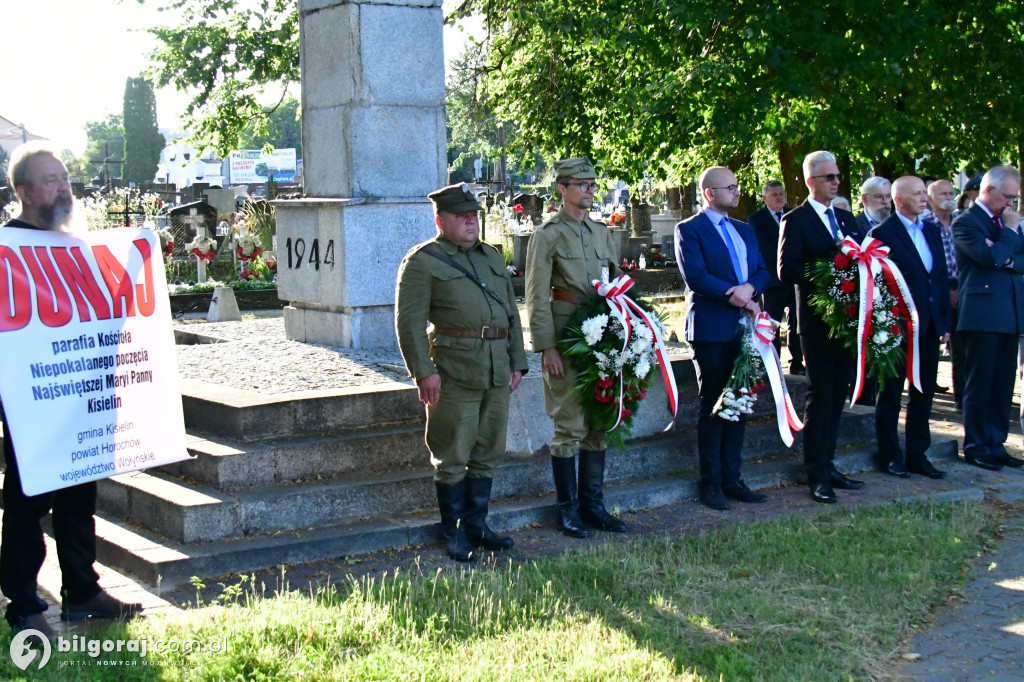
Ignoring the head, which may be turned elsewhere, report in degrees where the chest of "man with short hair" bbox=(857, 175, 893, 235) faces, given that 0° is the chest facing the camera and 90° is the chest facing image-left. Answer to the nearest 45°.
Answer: approximately 315°

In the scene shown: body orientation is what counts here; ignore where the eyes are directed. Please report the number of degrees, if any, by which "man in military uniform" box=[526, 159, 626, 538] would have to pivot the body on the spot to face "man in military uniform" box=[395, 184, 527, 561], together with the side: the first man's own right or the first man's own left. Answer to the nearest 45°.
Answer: approximately 90° to the first man's own right

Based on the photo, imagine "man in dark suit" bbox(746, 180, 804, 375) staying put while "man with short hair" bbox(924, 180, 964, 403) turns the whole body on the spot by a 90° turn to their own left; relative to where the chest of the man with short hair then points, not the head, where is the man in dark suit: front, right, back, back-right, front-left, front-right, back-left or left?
back-left

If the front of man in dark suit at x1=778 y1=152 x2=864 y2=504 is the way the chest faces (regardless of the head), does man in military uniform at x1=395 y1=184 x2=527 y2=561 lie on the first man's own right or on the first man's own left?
on the first man's own right

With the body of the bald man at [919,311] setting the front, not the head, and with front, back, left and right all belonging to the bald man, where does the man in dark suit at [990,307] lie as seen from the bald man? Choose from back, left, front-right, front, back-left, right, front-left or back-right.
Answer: left

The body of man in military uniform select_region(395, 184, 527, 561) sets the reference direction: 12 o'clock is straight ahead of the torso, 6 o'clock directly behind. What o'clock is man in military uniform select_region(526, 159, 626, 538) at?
man in military uniform select_region(526, 159, 626, 538) is roughly at 9 o'clock from man in military uniform select_region(395, 184, 527, 561).
